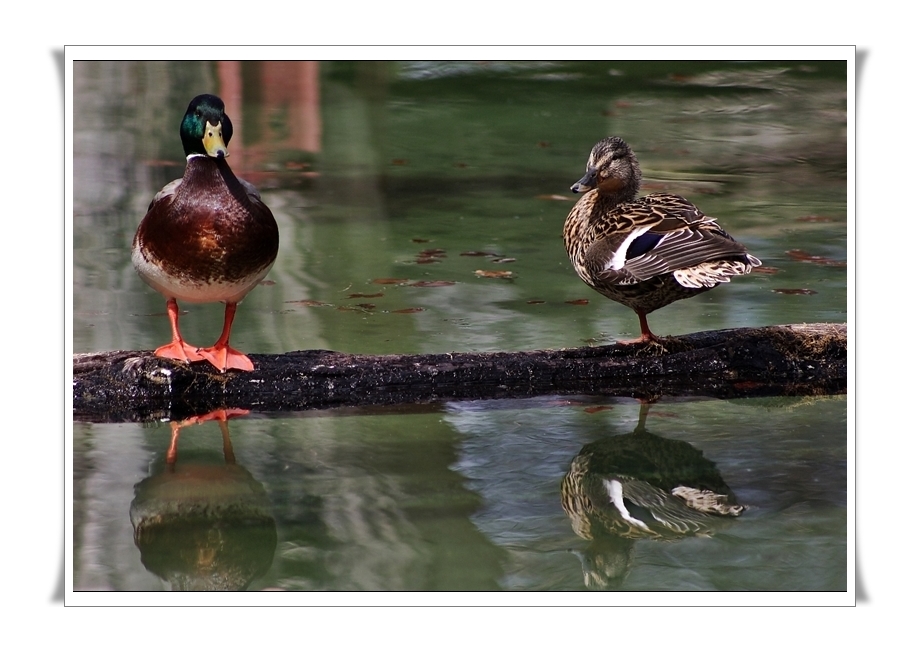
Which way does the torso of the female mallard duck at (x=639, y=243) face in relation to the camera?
to the viewer's left

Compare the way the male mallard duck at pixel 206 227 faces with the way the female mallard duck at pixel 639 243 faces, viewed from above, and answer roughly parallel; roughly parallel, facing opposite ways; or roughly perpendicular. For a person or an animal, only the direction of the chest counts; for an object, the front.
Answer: roughly perpendicular

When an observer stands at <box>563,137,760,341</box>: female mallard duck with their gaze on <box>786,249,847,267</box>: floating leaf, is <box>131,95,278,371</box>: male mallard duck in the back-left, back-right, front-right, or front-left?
back-left

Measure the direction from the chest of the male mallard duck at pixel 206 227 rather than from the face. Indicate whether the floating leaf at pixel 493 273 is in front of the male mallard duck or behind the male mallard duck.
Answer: behind

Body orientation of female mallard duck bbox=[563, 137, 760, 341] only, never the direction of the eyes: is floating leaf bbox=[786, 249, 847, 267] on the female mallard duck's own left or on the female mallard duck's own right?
on the female mallard duck's own right

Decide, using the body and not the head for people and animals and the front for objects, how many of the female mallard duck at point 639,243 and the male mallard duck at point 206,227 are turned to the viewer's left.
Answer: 1
